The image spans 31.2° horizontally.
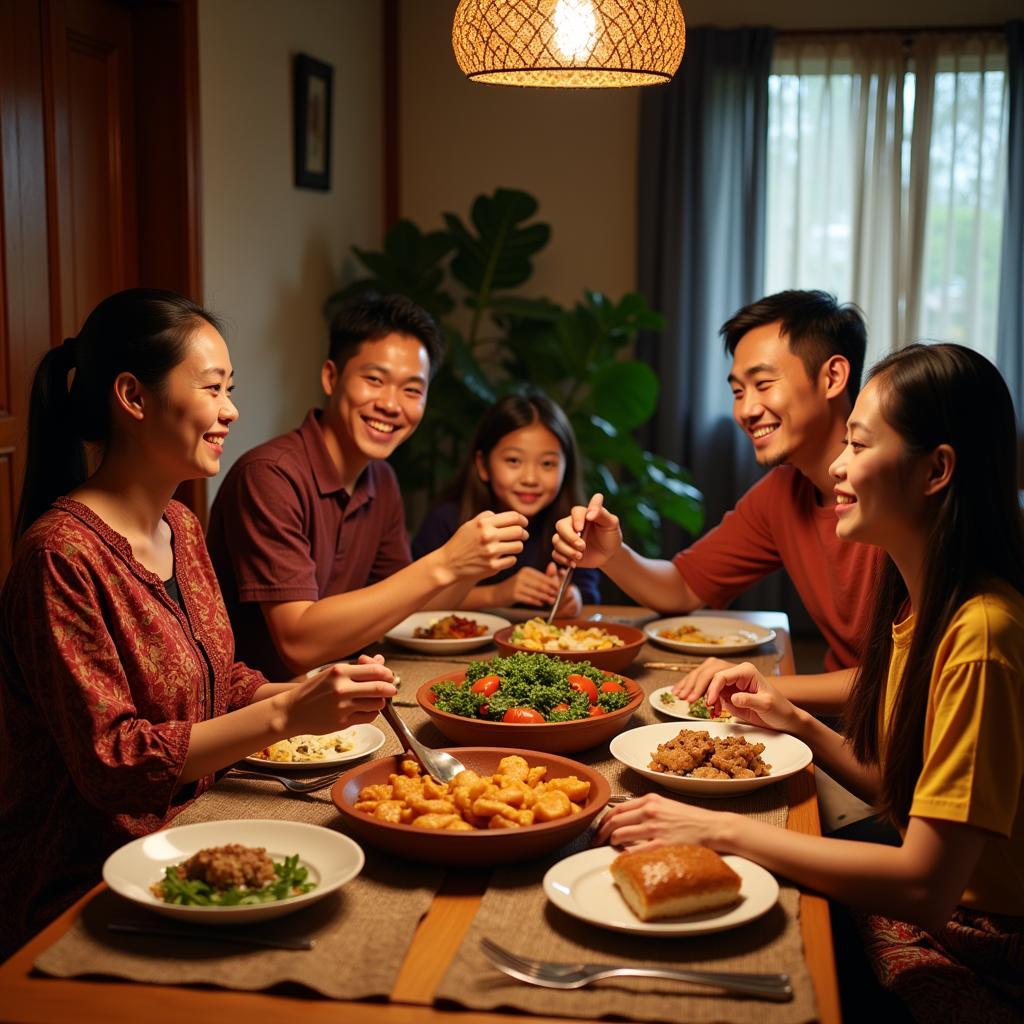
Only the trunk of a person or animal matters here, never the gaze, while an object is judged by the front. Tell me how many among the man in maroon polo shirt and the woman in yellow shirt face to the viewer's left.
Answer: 1

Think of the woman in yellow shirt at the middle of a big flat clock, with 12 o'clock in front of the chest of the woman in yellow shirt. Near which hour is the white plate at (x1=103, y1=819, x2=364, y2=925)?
The white plate is roughly at 11 o'clock from the woman in yellow shirt.

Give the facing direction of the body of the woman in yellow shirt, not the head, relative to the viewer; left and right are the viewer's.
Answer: facing to the left of the viewer

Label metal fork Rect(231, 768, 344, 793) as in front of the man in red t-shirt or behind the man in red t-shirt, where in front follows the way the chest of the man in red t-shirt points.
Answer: in front

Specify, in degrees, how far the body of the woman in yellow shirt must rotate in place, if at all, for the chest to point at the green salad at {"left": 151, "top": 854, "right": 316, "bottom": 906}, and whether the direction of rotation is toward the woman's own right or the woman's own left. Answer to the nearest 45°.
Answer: approximately 45° to the woman's own left

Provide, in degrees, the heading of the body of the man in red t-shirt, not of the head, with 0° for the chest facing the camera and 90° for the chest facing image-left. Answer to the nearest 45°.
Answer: approximately 45°

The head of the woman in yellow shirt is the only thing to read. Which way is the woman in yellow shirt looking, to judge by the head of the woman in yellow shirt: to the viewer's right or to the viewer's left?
to the viewer's left

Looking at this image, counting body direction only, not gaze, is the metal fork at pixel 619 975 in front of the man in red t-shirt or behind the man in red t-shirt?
in front

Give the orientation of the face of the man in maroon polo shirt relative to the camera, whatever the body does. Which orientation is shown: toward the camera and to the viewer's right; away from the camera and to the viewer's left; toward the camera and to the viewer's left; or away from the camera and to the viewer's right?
toward the camera and to the viewer's right
